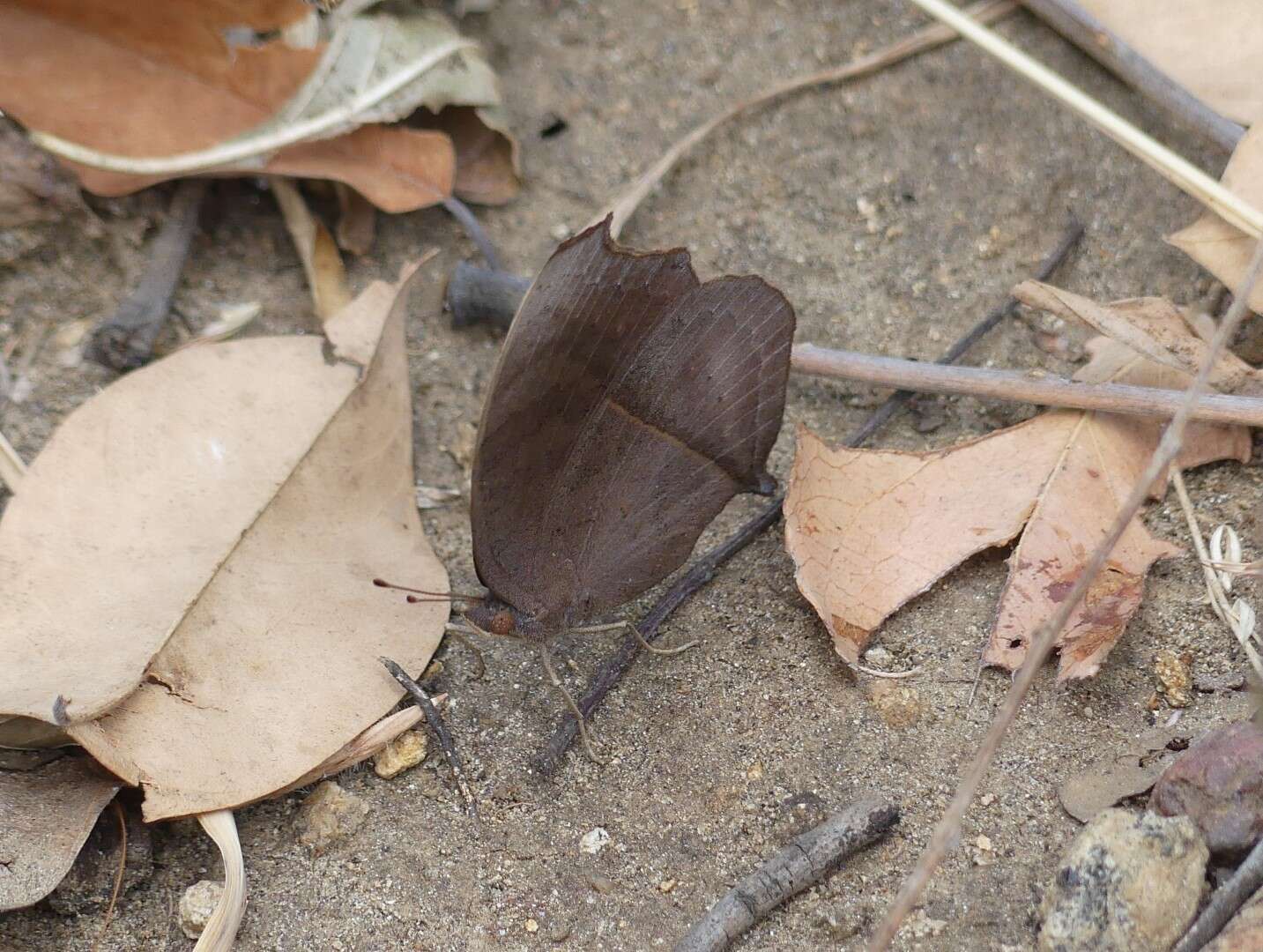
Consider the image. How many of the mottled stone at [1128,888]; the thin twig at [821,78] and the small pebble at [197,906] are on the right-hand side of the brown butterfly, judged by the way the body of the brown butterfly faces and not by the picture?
1

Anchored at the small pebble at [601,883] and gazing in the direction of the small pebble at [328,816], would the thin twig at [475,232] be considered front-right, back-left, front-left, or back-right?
front-right

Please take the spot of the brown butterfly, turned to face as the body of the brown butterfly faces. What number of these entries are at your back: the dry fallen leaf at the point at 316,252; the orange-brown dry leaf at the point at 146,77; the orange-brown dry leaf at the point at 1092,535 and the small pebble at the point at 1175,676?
2

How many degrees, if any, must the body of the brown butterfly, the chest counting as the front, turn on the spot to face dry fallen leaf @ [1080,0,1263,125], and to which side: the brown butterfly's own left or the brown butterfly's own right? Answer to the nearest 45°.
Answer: approximately 135° to the brown butterfly's own right

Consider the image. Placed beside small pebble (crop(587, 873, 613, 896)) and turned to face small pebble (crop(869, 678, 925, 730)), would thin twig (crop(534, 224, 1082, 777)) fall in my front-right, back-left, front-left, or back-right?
front-left

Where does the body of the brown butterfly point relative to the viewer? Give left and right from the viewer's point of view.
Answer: facing to the left of the viewer

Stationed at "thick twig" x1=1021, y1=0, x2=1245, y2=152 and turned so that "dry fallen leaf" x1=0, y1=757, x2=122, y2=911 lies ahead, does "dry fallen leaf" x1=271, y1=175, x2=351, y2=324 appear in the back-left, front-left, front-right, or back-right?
front-right

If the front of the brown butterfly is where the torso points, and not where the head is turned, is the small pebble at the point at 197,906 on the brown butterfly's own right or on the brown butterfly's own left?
on the brown butterfly's own left

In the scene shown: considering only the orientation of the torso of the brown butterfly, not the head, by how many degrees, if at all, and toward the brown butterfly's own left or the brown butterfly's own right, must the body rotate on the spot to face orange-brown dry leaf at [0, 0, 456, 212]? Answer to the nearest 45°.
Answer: approximately 45° to the brown butterfly's own right
